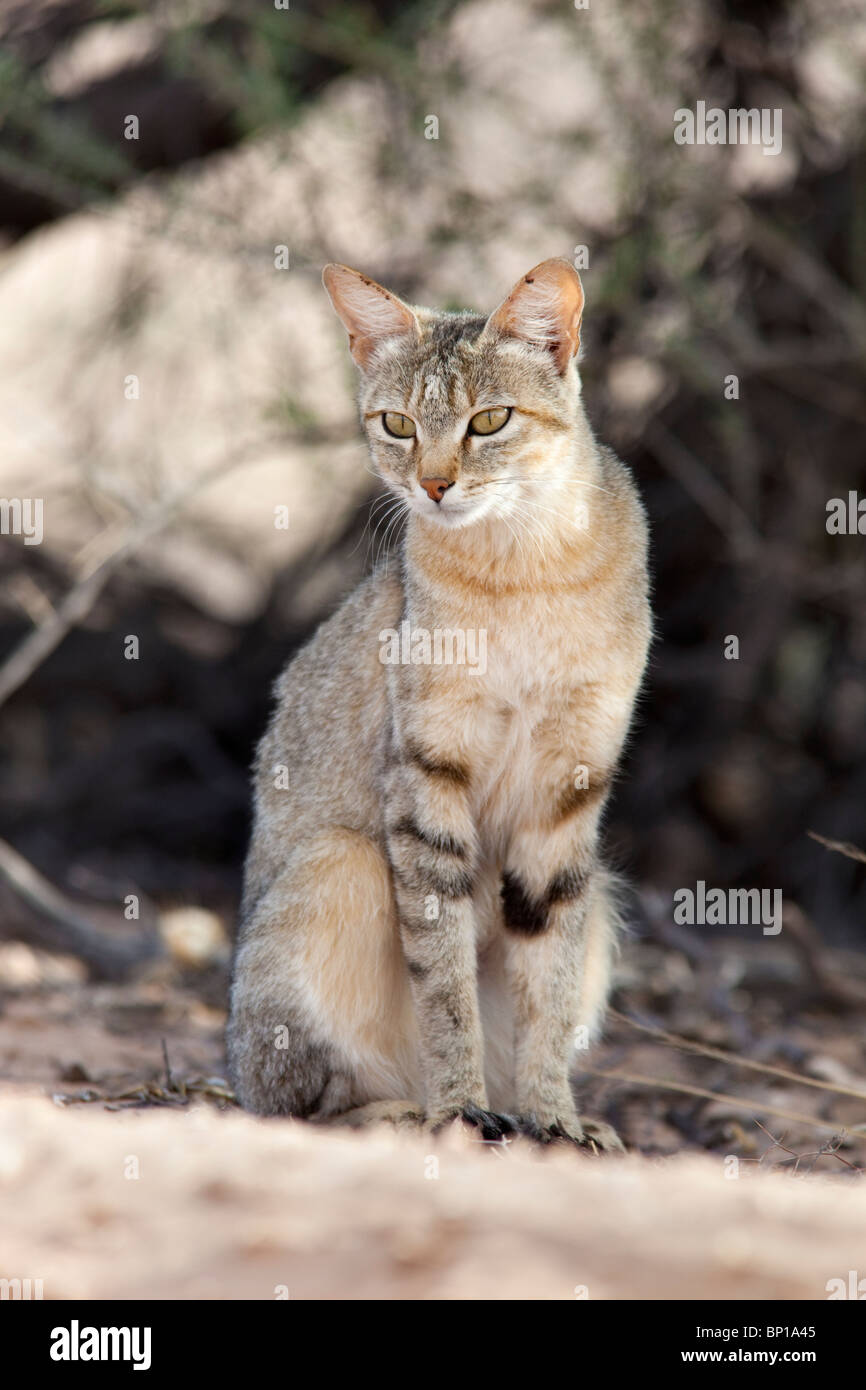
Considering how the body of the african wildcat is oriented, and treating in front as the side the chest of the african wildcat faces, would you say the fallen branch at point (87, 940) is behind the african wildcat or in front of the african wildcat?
behind

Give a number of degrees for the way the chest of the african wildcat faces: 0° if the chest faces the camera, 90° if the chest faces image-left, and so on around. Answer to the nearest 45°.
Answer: approximately 315°
